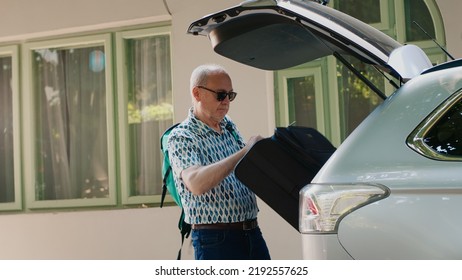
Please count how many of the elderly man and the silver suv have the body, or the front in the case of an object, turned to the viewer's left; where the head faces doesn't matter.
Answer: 0

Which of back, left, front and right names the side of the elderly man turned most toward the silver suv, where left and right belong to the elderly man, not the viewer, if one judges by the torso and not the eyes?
front

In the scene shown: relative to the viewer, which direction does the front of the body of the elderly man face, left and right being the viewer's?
facing the viewer and to the right of the viewer

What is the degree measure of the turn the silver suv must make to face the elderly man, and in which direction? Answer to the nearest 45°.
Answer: approximately 135° to its left

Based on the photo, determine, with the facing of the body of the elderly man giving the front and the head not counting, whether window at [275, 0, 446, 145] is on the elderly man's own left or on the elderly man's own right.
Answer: on the elderly man's own left

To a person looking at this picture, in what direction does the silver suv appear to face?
facing to the right of the viewer

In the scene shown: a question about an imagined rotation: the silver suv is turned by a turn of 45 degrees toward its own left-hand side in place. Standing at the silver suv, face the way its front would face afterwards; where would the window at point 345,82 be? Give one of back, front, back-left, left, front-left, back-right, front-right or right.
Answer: front-left
